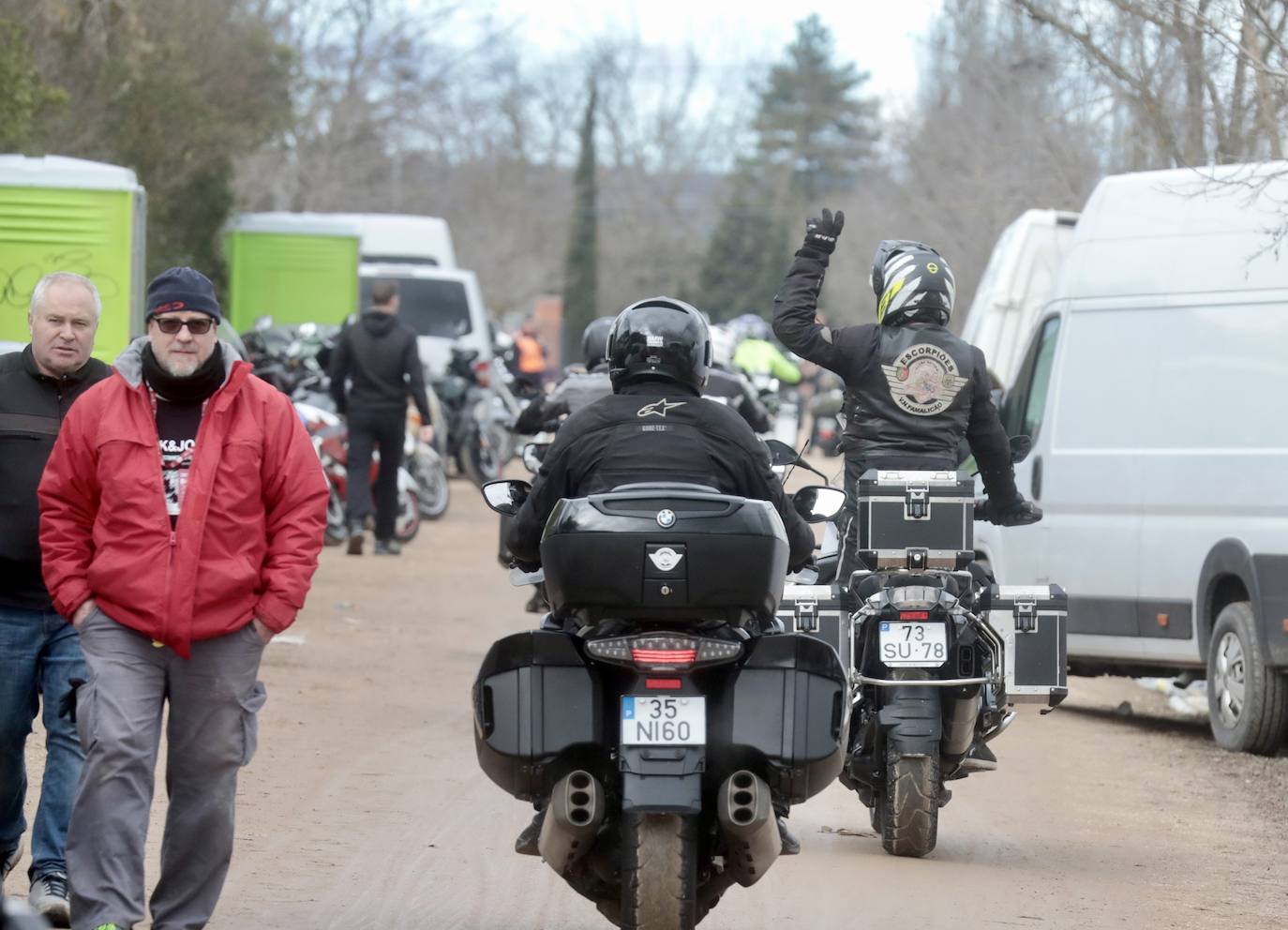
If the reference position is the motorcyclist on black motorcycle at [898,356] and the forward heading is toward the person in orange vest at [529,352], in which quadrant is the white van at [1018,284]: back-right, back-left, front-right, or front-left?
front-right

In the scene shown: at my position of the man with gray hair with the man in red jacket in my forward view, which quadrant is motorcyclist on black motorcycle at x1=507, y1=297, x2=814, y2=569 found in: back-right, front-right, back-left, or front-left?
front-left

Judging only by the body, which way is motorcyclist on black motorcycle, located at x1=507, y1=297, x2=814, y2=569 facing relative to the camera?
away from the camera

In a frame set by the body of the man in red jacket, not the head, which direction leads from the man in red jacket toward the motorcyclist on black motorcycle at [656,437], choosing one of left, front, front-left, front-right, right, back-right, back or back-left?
left

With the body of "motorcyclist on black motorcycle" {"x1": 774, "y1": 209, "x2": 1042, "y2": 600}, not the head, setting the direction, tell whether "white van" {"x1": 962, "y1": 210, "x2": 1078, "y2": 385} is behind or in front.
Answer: in front

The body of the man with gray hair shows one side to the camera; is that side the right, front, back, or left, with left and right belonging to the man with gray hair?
front

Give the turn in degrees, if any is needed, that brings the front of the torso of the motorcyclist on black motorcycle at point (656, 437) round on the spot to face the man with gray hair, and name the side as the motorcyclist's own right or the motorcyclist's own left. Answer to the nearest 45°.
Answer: approximately 90° to the motorcyclist's own left

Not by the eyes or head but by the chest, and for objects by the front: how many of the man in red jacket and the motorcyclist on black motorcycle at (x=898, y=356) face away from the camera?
1

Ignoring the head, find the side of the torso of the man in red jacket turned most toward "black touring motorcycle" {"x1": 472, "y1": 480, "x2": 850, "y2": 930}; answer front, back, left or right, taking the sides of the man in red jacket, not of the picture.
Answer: left

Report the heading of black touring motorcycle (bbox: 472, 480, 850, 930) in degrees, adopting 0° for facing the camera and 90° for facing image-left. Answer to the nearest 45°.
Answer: approximately 180°

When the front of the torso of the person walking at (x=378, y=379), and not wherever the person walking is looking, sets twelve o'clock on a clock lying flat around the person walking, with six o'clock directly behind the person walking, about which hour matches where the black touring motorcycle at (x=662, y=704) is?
The black touring motorcycle is roughly at 6 o'clock from the person walking.
